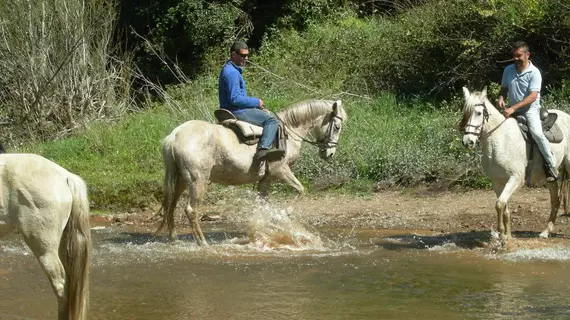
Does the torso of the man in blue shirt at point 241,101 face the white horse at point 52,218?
no

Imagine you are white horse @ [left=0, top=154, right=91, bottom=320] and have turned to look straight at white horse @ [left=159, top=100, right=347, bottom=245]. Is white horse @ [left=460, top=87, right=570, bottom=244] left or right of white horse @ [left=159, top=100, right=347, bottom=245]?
right

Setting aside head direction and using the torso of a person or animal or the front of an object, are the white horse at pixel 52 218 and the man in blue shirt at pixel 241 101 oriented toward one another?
no

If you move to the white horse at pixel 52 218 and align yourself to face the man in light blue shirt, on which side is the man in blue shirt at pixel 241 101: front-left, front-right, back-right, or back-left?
front-left

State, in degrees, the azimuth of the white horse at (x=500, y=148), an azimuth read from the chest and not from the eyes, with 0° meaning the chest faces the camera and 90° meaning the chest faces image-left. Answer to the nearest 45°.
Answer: approximately 45°

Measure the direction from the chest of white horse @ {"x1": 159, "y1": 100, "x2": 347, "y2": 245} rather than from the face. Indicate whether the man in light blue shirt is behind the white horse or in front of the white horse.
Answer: in front

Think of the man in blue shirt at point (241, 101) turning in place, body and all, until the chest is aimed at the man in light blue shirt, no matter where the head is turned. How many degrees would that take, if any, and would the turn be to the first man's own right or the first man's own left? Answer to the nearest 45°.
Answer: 0° — they already face them

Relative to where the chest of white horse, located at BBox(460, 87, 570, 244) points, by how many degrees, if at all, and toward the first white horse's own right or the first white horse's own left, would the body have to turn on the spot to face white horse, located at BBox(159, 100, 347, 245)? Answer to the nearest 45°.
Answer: approximately 45° to the first white horse's own right

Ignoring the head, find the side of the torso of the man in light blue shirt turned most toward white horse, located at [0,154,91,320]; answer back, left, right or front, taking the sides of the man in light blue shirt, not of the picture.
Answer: front

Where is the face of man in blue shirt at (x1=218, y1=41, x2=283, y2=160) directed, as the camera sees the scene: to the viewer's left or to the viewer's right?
to the viewer's right

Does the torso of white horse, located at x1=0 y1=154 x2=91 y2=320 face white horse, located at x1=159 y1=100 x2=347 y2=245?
no

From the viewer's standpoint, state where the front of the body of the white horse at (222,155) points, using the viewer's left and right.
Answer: facing to the right of the viewer

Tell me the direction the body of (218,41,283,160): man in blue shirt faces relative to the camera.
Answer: to the viewer's right

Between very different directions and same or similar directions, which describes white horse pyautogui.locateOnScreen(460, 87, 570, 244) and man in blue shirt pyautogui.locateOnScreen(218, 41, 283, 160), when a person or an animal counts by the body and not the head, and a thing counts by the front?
very different directions
